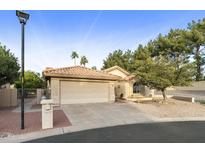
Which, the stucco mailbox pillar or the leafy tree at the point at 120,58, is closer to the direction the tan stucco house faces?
the stucco mailbox pillar

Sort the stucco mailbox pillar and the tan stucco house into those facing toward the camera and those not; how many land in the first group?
2

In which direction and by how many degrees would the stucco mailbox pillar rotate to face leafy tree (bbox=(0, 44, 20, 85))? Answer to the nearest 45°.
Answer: approximately 180°

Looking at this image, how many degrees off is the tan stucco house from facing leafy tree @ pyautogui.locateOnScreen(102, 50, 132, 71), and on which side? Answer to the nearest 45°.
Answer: approximately 180°

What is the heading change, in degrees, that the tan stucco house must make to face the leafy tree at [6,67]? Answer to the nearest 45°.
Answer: approximately 90° to its right

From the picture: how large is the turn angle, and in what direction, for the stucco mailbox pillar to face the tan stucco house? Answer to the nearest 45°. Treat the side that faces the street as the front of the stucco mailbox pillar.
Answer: approximately 180°

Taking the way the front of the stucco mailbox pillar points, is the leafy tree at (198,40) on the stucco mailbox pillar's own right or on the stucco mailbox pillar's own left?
on the stucco mailbox pillar's own left

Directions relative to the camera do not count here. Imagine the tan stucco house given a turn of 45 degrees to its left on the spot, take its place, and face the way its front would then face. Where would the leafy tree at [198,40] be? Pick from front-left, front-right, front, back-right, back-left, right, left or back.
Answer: left

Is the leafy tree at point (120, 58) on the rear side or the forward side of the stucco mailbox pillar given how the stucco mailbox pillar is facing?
on the rear side

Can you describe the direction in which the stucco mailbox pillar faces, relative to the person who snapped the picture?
facing the viewer
